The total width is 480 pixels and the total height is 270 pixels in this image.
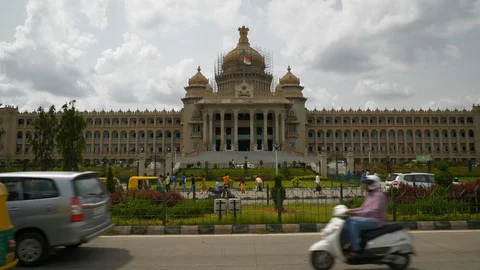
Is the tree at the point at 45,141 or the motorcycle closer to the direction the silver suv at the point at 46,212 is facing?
the tree

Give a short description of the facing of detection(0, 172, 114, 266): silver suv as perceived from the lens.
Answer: facing away from the viewer and to the left of the viewer

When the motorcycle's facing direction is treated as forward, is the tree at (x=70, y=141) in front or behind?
in front

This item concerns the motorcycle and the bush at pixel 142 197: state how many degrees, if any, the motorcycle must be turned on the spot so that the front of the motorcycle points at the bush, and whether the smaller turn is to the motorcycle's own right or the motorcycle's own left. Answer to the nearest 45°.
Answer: approximately 45° to the motorcycle's own right

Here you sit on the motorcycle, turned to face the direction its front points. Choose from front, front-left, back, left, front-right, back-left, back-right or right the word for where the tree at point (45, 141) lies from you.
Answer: front-right

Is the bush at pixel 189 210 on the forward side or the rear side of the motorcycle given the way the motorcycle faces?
on the forward side

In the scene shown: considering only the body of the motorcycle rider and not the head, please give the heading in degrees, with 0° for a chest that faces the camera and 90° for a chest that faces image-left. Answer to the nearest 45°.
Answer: approximately 90°

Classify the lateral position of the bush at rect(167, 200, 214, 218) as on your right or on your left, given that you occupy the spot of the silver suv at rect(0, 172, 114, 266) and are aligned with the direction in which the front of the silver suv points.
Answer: on your right

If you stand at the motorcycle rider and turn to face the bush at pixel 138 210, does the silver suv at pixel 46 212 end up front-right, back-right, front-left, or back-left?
front-left

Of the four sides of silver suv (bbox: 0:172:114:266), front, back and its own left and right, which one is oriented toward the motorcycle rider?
back

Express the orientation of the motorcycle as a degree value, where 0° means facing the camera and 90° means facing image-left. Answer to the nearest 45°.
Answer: approximately 90°

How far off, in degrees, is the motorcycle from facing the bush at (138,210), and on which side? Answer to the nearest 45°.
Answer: approximately 45° to its right

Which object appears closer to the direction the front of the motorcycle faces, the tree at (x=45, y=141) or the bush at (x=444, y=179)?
the tree

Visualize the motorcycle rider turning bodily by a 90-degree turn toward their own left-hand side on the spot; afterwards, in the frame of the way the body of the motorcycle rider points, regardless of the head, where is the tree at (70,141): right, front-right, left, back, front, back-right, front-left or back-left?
back-right

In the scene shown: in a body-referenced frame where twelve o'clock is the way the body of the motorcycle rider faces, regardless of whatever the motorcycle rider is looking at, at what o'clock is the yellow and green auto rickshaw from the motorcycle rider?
The yellow and green auto rickshaw is roughly at 11 o'clock from the motorcycle rider.
